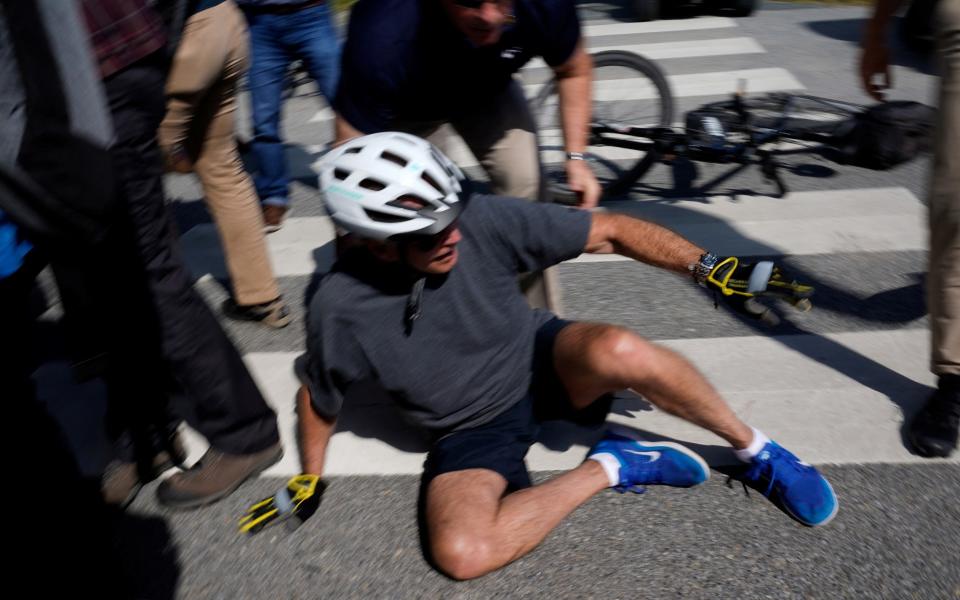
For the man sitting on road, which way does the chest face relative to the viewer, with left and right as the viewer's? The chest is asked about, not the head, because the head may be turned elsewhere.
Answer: facing the viewer and to the right of the viewer

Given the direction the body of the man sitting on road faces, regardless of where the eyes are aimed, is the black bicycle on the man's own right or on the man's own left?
on the man's own left

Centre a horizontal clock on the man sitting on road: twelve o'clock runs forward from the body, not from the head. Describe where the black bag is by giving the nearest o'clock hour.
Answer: The black bag is roughly at 9 o'clock from the man sitting on road.
